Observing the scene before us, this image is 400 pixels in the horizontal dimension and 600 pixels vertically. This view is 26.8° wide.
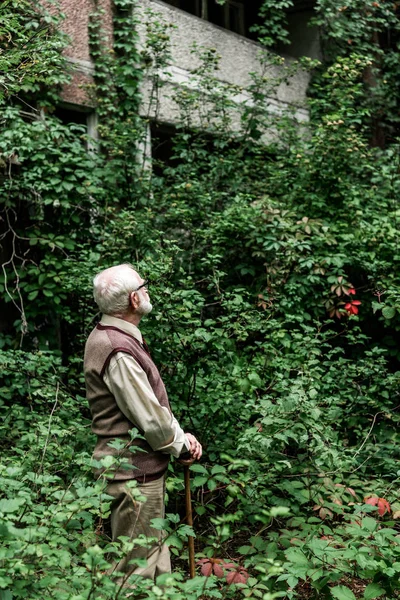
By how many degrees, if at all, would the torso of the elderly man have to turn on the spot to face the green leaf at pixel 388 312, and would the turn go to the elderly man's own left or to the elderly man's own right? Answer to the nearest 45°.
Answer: approximately 45° to the elderly man's own left

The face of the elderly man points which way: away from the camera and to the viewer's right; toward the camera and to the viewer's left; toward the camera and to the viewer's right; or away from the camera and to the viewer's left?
away from the camera and to the viewer's right

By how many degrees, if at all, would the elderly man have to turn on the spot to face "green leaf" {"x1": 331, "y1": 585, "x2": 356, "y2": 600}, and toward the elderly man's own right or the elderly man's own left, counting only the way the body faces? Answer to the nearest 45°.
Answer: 0° — they already face it

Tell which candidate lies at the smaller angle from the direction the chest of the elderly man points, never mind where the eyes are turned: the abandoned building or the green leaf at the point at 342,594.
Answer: the green leaf

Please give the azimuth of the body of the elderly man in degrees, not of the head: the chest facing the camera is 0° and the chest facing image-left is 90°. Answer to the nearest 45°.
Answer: approximately 270°

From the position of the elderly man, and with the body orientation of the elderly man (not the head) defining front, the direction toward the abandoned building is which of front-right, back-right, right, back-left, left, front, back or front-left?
left
